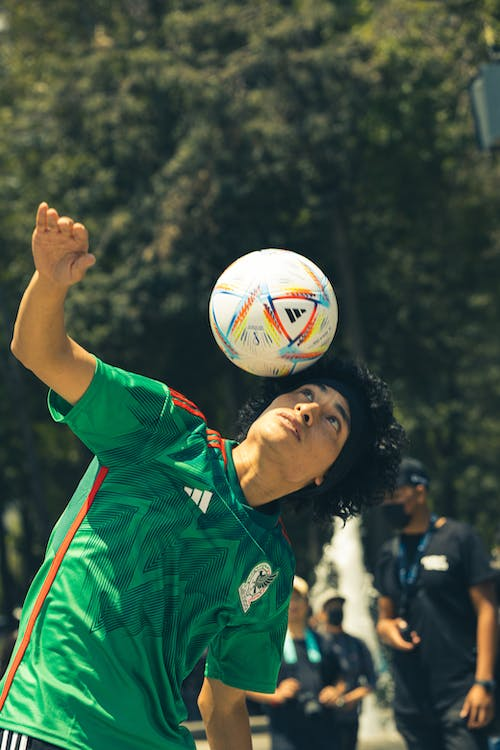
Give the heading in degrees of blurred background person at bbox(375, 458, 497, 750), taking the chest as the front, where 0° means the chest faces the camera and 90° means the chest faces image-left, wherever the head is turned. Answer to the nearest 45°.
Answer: approximately 45°

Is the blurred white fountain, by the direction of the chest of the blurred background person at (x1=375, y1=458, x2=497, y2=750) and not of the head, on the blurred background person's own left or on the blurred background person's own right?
on the blurred background person's own right

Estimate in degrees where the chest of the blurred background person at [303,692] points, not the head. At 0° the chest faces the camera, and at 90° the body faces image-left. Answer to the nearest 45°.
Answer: approximately 0°

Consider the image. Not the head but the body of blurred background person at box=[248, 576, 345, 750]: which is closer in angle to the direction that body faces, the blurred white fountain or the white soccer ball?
the white soccer ball

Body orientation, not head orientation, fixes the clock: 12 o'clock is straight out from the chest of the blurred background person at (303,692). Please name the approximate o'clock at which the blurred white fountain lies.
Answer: The blurred white fountain is roughly at 6 o'clock from the blurred background person.

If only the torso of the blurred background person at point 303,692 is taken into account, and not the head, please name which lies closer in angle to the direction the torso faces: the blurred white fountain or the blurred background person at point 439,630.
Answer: the blurred background person

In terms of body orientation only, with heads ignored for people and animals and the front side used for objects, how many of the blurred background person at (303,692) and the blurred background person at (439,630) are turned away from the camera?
0

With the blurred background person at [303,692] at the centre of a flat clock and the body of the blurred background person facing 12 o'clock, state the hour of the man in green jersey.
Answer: The man in green jersey is roughly at 12 o'clock from the blurred background person.
